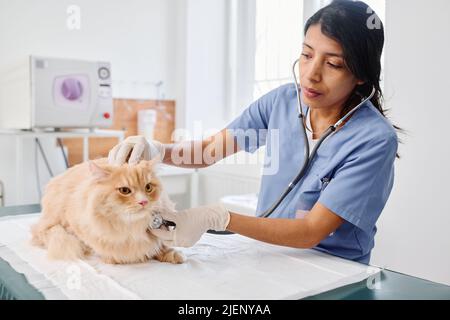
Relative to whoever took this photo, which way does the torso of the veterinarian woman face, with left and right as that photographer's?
facing the viewer and to the left of the viewer

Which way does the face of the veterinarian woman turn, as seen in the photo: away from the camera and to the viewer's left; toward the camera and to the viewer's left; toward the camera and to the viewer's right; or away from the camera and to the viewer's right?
toward the camera and to the viewer's left

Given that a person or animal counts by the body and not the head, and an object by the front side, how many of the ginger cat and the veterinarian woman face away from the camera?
0

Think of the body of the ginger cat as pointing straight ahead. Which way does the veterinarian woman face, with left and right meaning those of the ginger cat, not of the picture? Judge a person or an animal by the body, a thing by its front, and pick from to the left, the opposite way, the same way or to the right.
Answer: to the right

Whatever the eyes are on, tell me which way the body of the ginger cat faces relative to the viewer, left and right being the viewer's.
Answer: facing the viewer and to the right of the viewer
